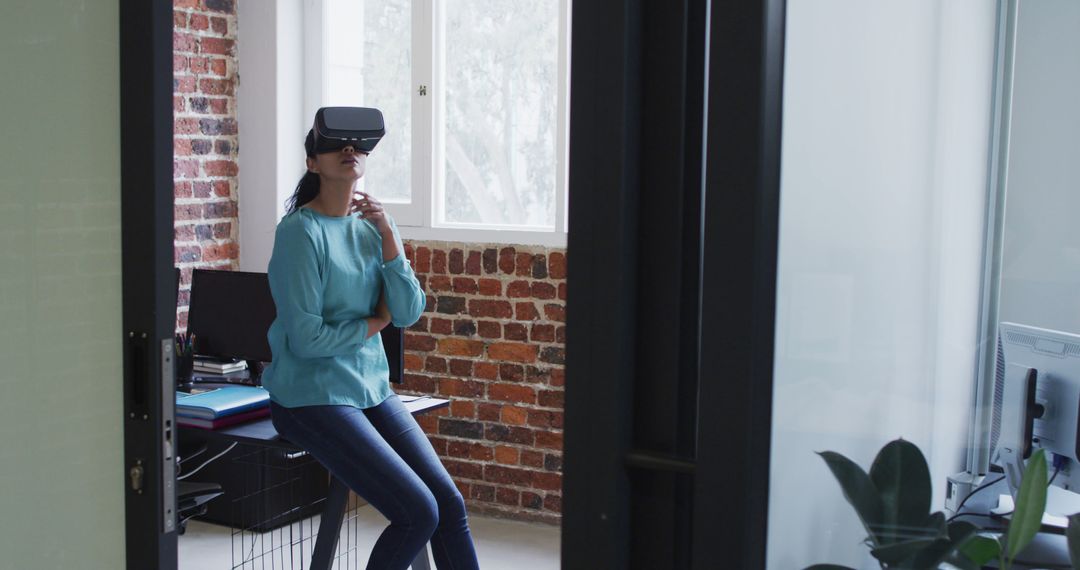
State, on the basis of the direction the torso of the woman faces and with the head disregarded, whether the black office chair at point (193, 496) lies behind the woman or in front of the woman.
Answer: behind

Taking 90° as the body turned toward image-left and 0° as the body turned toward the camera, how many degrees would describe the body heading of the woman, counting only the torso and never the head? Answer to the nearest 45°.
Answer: approximately 315°

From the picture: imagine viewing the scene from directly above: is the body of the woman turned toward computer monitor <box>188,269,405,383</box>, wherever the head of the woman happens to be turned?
no

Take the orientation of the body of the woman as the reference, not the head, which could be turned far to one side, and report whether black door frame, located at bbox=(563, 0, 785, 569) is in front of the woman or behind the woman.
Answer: in front

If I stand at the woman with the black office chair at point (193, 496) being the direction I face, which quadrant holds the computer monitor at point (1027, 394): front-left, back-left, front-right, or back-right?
back-left

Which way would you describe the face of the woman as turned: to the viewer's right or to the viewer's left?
to the viewer's right

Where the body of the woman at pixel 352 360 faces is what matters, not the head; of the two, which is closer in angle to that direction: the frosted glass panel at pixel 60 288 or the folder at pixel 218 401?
the frosted glass panel

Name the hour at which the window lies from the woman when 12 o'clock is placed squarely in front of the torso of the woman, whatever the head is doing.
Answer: The window is roughly at 8 o'clock from the woman.

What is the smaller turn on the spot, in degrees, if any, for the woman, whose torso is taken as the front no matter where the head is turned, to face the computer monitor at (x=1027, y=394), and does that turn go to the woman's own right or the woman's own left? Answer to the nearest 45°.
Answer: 0° — they already face it
